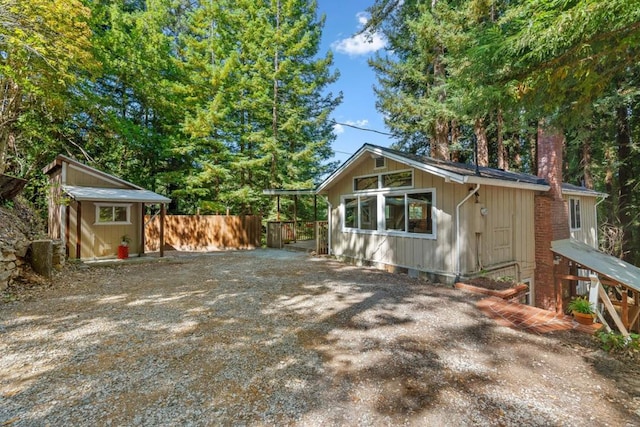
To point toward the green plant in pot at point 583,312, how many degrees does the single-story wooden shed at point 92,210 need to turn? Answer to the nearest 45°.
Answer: approximately 45° to its left

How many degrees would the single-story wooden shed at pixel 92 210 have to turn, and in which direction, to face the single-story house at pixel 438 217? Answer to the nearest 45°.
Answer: approximately 45° to its left

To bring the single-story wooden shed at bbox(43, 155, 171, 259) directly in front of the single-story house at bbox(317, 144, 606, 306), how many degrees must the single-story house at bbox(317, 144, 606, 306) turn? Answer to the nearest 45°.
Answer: approximately 45° to its right

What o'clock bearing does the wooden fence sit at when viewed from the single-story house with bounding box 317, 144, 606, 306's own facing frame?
The wooden fence is roughly at 2 o'clock from the single-story house.

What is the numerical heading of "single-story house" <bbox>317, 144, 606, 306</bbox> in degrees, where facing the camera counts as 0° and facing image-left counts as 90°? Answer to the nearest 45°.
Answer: approximately 45°

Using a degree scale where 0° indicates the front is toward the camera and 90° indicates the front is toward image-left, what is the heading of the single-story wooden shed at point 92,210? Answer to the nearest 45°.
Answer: approximately 0°

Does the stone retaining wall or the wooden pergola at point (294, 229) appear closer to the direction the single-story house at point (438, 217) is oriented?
the stone retaining wall

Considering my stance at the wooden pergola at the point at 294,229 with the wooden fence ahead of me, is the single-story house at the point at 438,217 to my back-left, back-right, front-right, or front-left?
back-left

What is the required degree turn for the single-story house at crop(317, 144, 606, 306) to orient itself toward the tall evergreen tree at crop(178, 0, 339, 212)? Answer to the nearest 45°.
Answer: approximately 90° to its right

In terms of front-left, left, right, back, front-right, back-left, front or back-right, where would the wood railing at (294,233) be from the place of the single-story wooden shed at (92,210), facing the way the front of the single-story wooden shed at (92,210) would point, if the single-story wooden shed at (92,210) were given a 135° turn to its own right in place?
back-right

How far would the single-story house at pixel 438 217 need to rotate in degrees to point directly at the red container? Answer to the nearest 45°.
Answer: approximately 45° to its right
